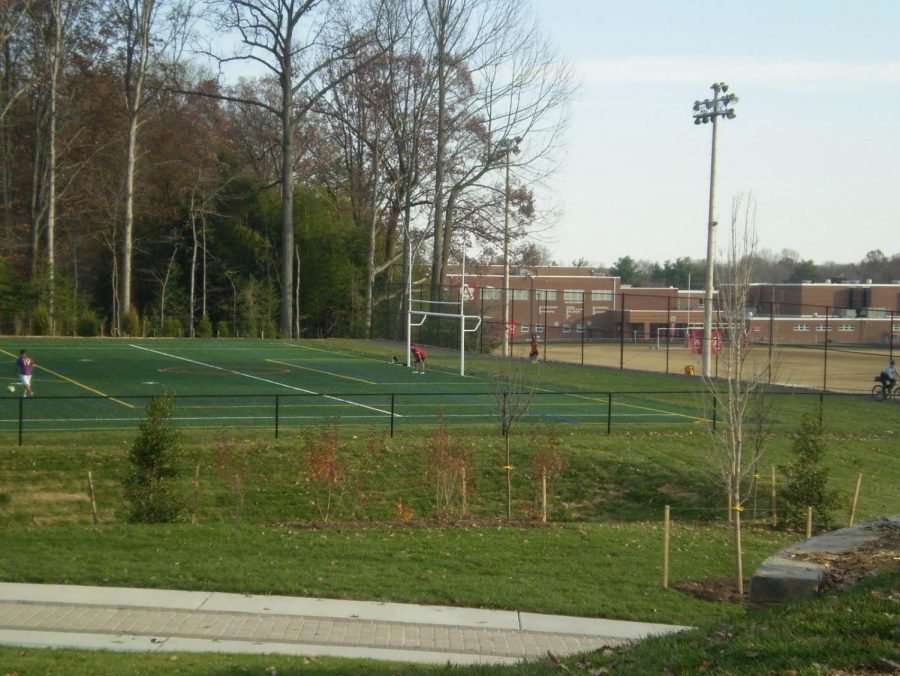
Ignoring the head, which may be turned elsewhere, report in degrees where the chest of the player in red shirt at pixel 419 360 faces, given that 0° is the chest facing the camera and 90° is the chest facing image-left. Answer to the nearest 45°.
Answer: approximately 90°

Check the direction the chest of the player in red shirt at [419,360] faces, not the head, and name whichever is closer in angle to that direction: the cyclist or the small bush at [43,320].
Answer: the small bush

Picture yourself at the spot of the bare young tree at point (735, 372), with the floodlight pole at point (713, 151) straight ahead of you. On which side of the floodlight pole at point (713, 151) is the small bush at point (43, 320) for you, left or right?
left

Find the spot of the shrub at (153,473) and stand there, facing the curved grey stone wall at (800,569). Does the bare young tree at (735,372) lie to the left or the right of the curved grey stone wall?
left

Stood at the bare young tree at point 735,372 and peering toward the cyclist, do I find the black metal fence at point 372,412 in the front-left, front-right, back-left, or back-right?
front-left

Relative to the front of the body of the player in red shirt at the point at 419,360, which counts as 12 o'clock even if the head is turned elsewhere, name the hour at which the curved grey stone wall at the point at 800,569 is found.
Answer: The curved grey stone wall is roughly at 9 o'clock from the player in red shirt.

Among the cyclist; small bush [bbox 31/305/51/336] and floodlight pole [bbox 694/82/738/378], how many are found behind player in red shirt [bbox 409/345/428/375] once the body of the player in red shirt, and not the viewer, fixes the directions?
2

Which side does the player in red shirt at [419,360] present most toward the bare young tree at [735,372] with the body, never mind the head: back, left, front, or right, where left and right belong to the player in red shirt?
left
